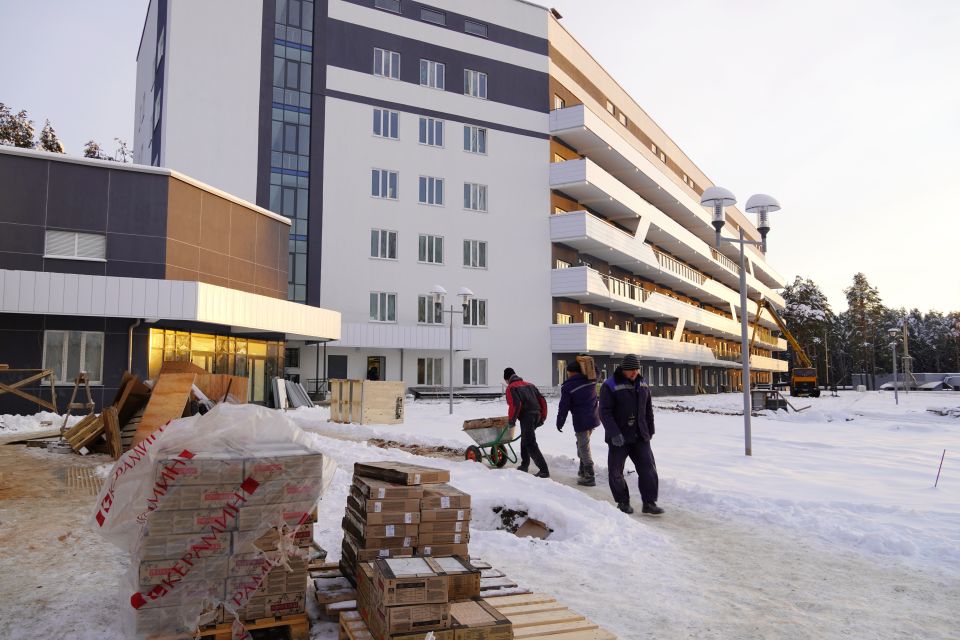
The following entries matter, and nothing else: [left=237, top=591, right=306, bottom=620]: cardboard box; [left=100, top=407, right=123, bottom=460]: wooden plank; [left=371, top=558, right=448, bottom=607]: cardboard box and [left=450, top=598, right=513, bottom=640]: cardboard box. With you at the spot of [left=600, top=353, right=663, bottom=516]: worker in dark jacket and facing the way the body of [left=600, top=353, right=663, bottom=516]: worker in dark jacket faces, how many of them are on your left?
0

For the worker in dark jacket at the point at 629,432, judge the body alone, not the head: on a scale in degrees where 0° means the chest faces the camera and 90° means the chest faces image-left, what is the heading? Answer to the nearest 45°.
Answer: approximately 315°

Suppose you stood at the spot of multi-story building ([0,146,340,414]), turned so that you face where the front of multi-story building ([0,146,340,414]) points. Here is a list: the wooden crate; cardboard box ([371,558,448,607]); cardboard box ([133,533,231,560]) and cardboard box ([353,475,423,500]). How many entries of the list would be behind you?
0

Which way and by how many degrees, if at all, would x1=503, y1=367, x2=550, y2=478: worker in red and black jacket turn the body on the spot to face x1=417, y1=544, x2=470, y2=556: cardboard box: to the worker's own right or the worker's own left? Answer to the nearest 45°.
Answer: approximately 135° to the worker's own left

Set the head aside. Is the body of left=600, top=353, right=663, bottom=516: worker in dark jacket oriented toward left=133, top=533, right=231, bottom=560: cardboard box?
no

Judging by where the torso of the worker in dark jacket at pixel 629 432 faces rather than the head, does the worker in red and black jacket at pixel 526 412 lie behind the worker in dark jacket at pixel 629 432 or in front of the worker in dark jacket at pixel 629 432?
behind

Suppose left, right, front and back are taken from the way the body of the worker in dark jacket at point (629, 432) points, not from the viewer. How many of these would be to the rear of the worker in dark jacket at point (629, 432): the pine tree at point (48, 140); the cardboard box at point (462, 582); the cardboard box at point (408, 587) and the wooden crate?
2

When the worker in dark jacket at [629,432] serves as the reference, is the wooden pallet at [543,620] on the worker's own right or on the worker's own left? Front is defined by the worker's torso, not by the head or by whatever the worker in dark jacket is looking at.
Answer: on the worker's own right

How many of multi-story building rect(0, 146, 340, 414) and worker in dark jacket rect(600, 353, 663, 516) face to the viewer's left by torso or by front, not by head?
0

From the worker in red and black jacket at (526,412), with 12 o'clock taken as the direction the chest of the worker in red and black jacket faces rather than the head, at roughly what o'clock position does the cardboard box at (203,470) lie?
The cardboard box is roughly at 8 o'clock from the worker in red and black jacket.
